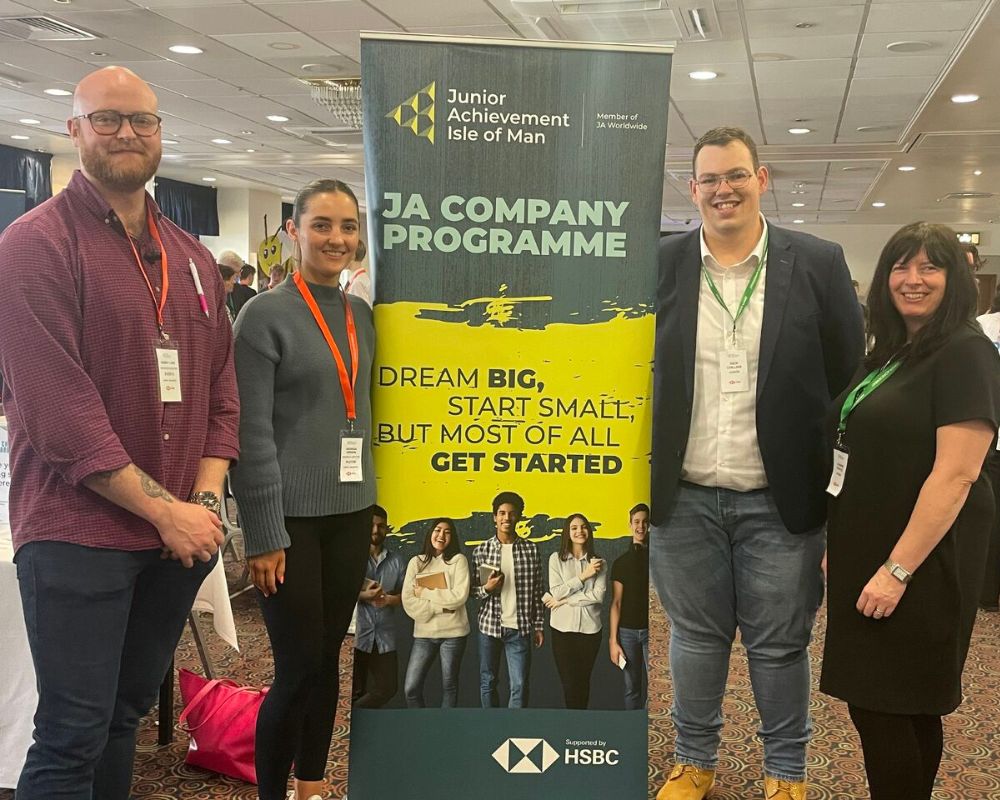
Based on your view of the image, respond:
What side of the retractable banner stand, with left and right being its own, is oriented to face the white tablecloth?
right

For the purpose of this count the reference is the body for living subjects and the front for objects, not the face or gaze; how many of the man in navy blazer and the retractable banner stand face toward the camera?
2

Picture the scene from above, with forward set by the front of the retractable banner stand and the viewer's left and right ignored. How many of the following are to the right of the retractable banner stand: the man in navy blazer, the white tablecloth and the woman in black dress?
1

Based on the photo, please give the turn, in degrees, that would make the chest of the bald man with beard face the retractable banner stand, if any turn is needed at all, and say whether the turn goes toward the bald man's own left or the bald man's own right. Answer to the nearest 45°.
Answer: approximately 45° to the bald man's own left

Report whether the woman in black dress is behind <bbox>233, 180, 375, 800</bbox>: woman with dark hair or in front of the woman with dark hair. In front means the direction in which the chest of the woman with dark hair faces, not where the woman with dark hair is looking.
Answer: in front
